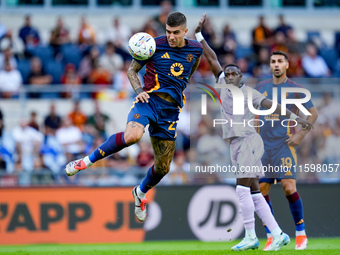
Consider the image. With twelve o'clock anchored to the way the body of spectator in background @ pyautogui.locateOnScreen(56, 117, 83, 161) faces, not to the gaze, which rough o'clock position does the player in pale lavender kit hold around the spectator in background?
The player in pale lavender kit is roughly at 11 o'clock from the spectator in background.

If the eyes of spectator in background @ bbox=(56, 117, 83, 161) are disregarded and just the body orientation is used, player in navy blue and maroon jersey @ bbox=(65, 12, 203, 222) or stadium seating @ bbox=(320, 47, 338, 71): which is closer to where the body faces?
the player in navy blue and maroon jersey

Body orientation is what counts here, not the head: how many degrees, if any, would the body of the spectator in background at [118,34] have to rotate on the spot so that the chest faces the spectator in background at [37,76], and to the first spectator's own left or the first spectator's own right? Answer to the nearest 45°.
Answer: approximately 45° to the first spectator's own right

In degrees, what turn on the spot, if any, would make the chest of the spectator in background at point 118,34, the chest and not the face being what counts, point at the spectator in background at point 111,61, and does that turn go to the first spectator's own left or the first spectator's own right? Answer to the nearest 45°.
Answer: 0° — they already face them

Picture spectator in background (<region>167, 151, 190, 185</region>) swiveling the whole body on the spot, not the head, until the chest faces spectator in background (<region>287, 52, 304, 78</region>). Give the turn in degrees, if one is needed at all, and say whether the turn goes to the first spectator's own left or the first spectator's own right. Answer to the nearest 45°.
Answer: approximately 135° to the first spectator's own left

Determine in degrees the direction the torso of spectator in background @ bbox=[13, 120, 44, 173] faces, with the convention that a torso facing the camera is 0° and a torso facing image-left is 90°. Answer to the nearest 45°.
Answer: approximately 0°

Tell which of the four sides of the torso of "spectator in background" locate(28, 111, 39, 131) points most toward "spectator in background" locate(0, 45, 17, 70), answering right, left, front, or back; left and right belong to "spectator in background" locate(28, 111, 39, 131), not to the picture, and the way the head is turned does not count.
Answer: back
